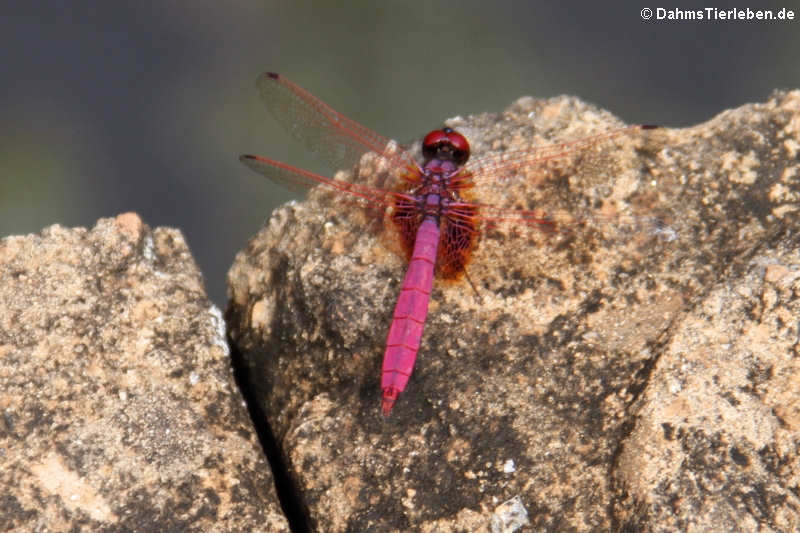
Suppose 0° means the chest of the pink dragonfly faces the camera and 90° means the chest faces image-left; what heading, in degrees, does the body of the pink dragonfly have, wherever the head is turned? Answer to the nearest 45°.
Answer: approximately 180°

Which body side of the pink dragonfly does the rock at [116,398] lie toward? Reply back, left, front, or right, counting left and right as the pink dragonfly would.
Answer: left
